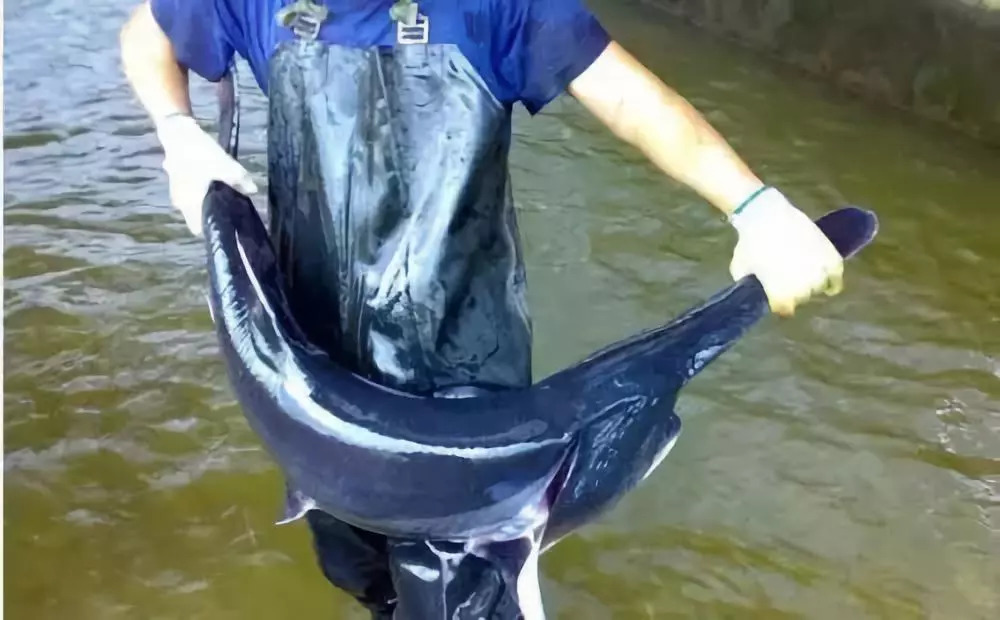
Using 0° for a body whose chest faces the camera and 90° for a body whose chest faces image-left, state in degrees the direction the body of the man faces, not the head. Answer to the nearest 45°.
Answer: approximately 0°
